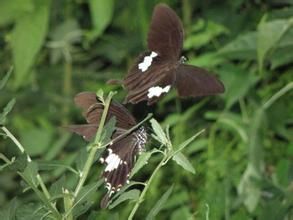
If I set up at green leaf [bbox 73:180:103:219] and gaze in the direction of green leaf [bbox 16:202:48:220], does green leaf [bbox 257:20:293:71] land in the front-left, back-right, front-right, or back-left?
back-right

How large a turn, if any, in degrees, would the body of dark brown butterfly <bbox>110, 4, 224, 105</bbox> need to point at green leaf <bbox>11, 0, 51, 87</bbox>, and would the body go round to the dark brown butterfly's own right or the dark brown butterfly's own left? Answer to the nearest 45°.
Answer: approximately 135° to the dark brown butterfly's own left

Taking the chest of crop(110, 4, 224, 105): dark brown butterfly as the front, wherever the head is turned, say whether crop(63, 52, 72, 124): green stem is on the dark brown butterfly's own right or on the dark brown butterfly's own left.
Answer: on the dark brown butterfly's own left
